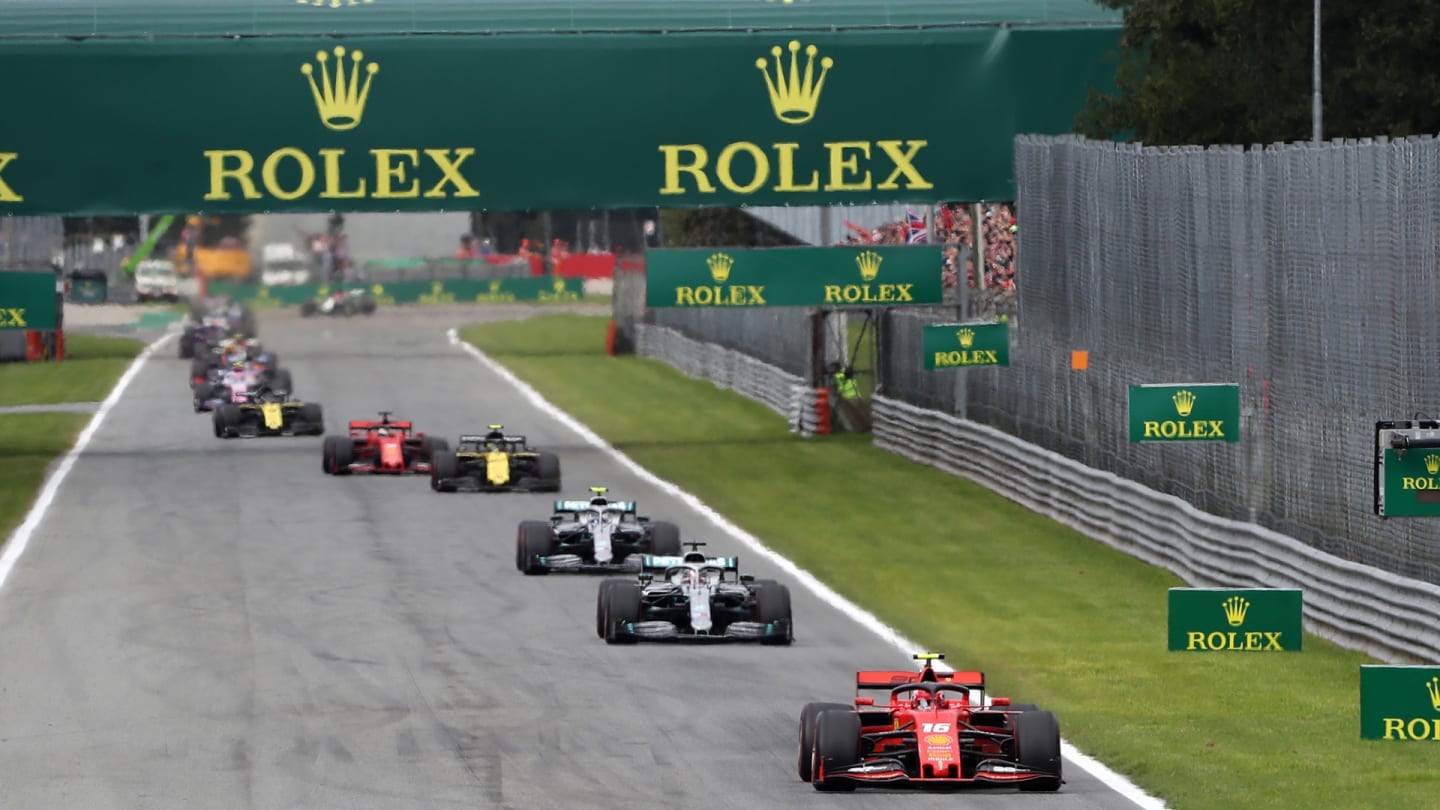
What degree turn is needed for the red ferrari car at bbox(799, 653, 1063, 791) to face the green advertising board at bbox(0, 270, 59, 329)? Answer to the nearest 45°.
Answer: approximately 135° to its right

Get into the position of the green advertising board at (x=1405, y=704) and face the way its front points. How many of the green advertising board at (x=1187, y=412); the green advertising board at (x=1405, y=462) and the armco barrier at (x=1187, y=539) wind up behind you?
3

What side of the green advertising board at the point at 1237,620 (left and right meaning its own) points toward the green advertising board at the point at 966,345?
back

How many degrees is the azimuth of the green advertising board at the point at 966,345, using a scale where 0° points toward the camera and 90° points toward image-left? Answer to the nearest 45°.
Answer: approximately 0°

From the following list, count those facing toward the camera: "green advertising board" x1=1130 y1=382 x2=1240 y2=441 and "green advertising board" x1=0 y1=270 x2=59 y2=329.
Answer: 2

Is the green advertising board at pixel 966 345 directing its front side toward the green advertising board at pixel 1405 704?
yes

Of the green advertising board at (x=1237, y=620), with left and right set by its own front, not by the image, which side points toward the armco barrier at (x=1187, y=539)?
back

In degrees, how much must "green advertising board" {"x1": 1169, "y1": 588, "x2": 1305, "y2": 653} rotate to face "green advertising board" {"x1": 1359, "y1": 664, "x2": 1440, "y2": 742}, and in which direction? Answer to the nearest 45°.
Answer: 0° — it already faces it

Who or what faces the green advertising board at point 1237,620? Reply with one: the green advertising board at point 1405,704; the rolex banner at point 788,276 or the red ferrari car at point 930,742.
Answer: the rolex banner

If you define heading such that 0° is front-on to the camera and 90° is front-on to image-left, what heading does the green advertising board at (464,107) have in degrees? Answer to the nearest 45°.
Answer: approximately 0°

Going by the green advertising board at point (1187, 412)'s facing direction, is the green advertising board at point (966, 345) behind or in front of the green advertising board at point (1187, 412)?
behind

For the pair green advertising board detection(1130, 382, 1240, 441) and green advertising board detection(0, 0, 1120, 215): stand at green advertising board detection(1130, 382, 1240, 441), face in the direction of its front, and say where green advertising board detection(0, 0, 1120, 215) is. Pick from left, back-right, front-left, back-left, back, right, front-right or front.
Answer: back-right
